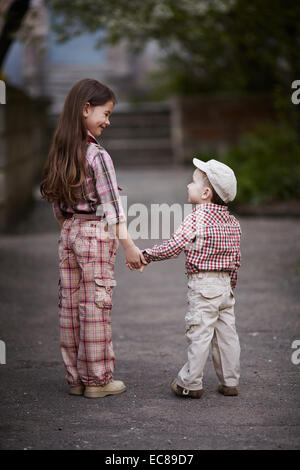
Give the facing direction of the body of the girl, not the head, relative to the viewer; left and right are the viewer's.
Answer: facing away from the viewer and to the right of the viewer

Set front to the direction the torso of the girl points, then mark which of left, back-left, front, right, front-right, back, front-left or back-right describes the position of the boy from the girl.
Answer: front-right

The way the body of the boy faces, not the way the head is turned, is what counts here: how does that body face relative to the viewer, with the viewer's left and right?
facing away from the viewer and to the left of the viewer

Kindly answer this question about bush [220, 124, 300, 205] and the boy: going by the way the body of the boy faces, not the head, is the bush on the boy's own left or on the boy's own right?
on the boy's own right

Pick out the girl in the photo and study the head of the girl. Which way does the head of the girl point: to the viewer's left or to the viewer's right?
to the viewer's right

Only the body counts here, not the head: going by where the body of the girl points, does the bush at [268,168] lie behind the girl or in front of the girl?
in front
